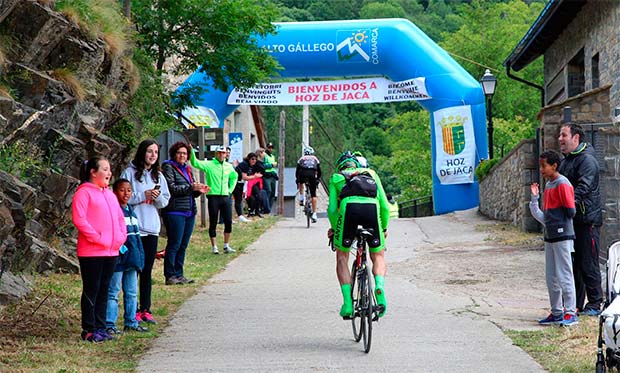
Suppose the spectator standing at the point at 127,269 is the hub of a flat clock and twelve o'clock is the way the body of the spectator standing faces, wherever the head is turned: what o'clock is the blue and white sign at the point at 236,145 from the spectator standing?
The blue and white sign is roughly at 8 o'clock from the spectator standing.

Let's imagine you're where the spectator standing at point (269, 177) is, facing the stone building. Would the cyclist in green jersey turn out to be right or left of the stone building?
right

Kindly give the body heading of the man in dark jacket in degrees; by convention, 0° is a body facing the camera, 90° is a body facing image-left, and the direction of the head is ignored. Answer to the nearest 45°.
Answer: approximately 90°

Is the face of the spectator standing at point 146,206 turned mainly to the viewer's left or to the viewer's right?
to the viewer's right

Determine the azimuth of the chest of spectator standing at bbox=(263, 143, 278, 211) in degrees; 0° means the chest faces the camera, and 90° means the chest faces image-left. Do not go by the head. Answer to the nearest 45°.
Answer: approximately 315°
